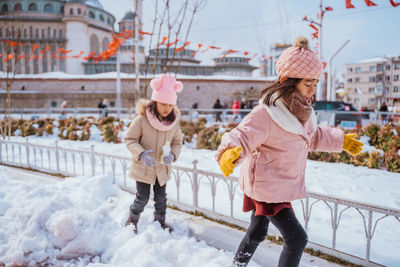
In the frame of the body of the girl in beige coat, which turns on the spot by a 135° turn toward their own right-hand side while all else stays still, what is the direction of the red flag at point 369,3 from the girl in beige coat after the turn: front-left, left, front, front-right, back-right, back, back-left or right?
back-right
